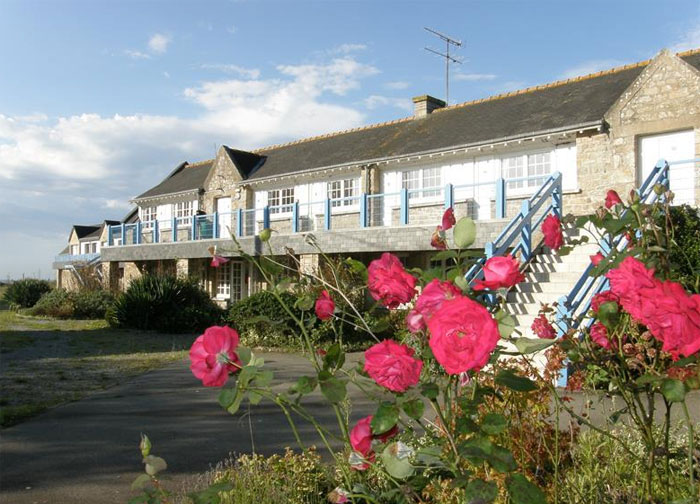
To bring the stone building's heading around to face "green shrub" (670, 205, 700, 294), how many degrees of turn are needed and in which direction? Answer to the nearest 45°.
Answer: approximately 90° to its left

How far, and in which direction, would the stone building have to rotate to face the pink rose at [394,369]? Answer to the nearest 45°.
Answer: approximately 45° to its left

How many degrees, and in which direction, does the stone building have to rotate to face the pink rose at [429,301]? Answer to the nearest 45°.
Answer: approximately 45° to its left

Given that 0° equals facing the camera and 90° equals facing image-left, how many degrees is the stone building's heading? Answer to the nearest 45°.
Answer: approximately 45°

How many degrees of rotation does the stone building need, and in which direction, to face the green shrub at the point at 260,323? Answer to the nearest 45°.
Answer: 0° — it already faces it
